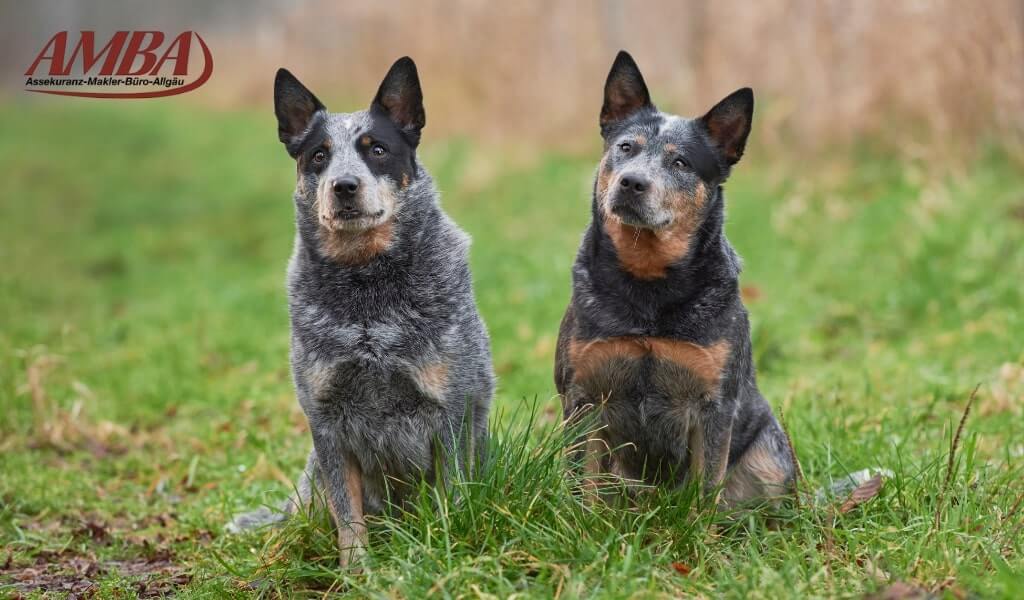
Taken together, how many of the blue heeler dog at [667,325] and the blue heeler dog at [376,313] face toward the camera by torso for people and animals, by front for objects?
2

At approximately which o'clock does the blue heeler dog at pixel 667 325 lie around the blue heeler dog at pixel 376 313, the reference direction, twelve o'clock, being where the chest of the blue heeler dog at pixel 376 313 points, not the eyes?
the blue heeler dog at pixel 667 325 is roughly at 9 o'clock from the blue heeler dog at pixel 376 313.

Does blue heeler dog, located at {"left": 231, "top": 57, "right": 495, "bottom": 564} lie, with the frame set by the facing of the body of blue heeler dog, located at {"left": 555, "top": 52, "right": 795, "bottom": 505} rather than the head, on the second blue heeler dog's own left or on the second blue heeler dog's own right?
on the second blue heeler dog's own right

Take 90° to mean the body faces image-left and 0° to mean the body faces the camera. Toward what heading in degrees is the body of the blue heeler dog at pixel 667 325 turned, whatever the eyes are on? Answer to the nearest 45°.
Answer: approximately 0°

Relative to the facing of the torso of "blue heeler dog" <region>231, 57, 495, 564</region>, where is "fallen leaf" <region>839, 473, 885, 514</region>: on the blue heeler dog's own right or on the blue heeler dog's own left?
on the blue heeler dog's own left
